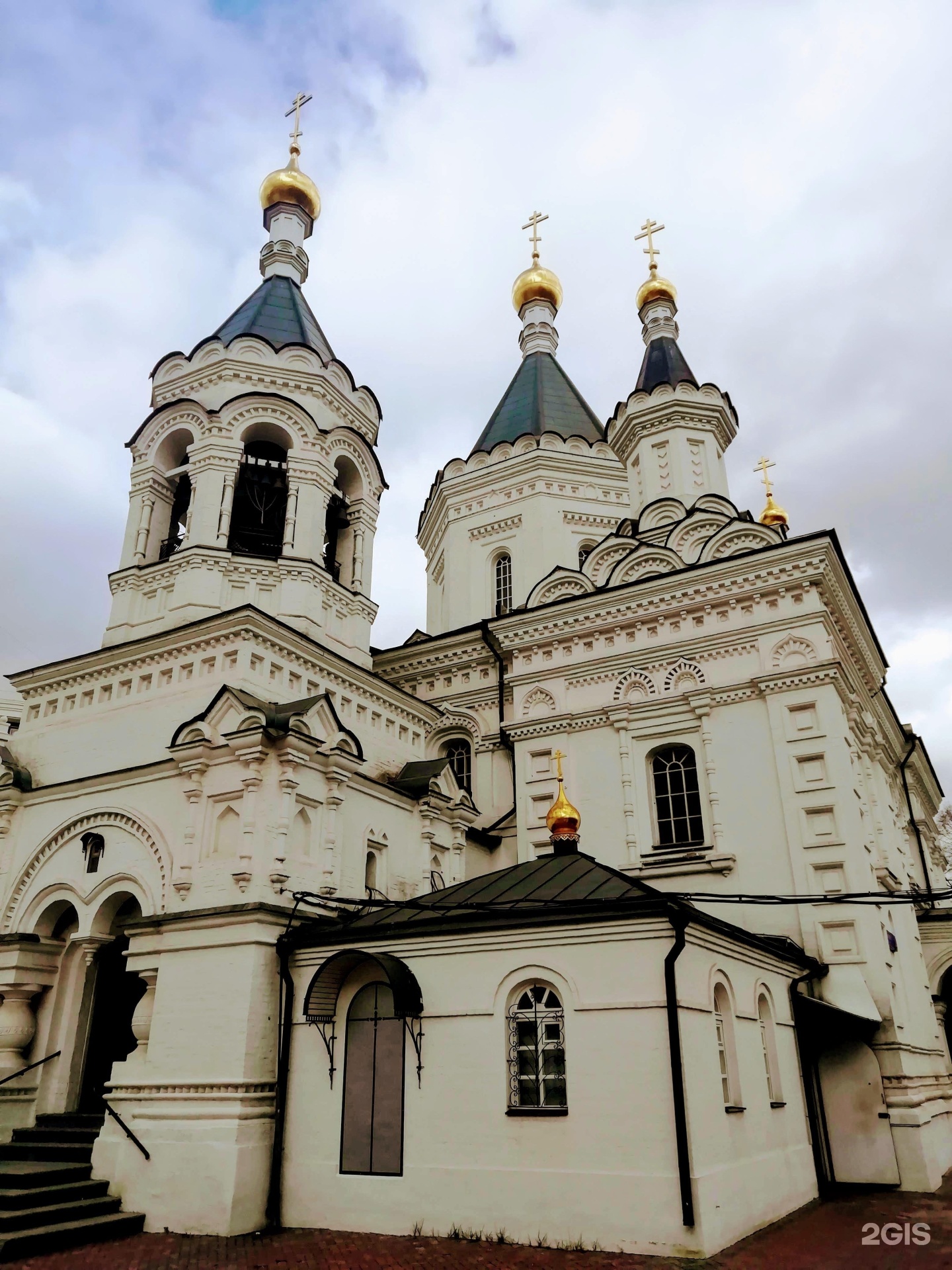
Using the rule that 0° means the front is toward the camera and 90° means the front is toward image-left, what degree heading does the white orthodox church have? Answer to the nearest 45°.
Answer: approximately 45°
